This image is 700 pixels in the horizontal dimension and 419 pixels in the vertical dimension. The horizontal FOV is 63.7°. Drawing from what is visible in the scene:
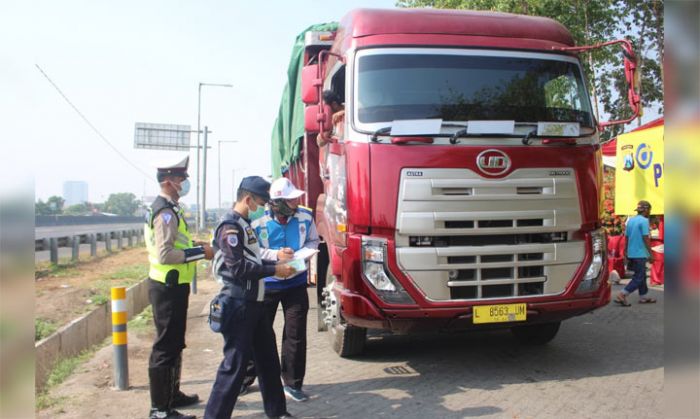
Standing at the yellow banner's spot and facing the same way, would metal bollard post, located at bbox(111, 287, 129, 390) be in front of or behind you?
in front

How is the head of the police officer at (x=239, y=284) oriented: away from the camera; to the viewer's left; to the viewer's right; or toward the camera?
to the viewer's right

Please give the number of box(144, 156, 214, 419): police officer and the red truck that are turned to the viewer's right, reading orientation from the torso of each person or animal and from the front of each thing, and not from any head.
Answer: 1

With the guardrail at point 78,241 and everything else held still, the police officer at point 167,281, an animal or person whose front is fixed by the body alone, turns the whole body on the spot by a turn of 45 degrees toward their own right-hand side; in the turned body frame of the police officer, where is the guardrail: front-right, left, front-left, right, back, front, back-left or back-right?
back-left

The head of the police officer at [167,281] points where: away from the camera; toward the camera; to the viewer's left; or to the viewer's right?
to the viewer's right

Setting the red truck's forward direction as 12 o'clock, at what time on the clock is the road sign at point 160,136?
The road sign is roughly at 5 o'clock from the red truck.

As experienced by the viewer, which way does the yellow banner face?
facing the viewer and to the left of the viewer

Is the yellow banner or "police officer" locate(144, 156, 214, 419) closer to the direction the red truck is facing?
the police officer

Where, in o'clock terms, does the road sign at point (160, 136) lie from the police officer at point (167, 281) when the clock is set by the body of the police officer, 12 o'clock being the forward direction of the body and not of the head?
The road sign is roughly at 9 o'clock from the police officer.

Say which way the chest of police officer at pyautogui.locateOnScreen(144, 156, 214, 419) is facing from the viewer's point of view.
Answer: to the viewer's right

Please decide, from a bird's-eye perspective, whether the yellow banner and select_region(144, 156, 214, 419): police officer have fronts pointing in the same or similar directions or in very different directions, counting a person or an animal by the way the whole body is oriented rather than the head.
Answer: very different directions

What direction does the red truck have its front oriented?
toward the camera

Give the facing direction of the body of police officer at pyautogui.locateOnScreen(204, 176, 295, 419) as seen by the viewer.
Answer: to the viewer's right

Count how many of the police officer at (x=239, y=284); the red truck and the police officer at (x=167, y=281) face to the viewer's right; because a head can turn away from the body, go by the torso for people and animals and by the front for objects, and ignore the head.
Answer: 2

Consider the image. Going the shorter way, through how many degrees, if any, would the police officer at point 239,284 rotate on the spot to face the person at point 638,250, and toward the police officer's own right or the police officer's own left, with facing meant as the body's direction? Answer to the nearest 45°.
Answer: approximately 45° to the police officer's own left

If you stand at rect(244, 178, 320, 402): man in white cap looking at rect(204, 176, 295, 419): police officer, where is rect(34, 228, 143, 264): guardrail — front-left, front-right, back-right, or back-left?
back-right

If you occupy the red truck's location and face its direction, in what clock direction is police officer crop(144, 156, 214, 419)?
The police officer is roughly at 2 o'clock from the red truck.
